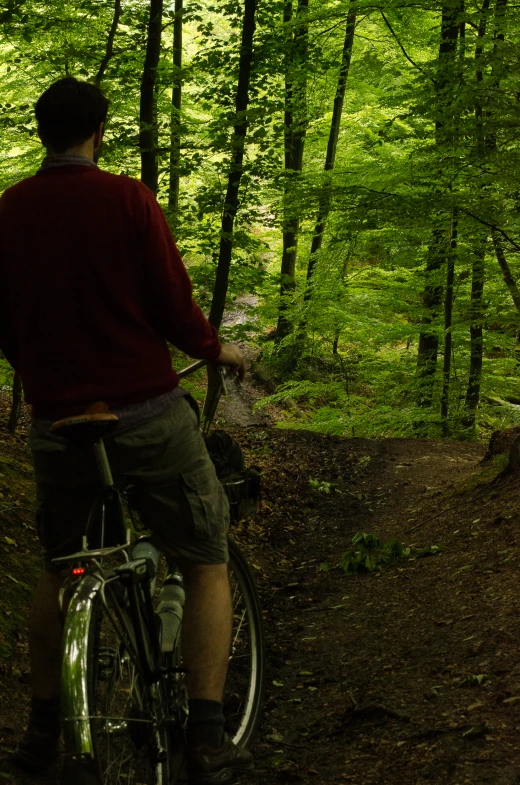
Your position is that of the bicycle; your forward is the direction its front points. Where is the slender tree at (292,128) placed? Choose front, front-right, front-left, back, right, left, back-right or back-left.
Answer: front-left

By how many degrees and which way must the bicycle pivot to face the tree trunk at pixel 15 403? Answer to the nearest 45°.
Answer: approximately 45° to its left

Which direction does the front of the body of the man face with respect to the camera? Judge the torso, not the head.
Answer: away from the camera

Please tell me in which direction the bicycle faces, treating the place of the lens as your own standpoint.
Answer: facing away from the viewer and to the right of the viewer

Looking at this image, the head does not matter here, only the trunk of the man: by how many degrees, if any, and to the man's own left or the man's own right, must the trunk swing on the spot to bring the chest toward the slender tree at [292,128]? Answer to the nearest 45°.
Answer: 0° — they already face it
